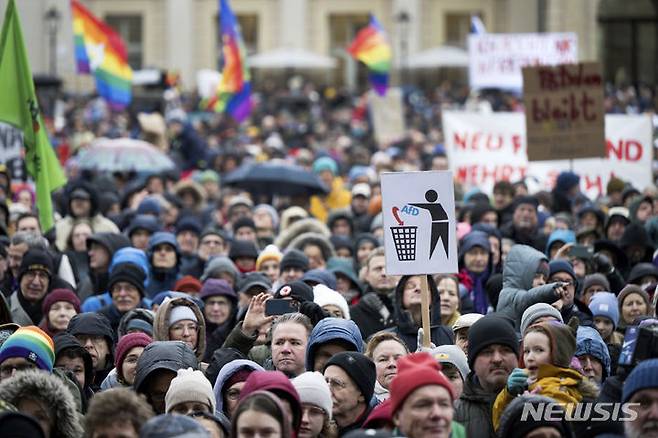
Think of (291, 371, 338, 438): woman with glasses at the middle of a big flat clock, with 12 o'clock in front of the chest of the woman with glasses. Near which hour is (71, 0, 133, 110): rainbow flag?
The rainbow flag is roughly at 4 o'clock from the woman with glasses.

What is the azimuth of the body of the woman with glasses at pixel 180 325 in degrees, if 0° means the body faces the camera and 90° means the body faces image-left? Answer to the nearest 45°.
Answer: approximately 315°

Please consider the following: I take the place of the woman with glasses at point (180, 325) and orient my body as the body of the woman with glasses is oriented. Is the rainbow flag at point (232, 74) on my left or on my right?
on my left

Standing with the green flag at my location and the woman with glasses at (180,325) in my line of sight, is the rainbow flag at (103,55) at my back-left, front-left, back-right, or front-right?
back-left

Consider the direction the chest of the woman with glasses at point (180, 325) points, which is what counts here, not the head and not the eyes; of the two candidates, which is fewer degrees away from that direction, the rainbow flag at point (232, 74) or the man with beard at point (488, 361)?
the man with beard

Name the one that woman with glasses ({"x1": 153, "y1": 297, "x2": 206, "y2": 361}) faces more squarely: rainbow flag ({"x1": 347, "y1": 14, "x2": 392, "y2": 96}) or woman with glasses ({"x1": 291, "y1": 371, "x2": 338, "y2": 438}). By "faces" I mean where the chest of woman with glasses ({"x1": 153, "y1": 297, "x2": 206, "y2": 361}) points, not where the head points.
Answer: the woman with glasses

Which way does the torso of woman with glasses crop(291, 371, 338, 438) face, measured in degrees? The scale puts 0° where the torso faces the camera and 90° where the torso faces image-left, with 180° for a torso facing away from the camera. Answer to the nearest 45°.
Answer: approximately 45°

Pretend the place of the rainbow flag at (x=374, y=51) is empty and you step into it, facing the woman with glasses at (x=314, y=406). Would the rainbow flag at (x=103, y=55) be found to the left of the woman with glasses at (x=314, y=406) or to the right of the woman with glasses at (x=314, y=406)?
right
